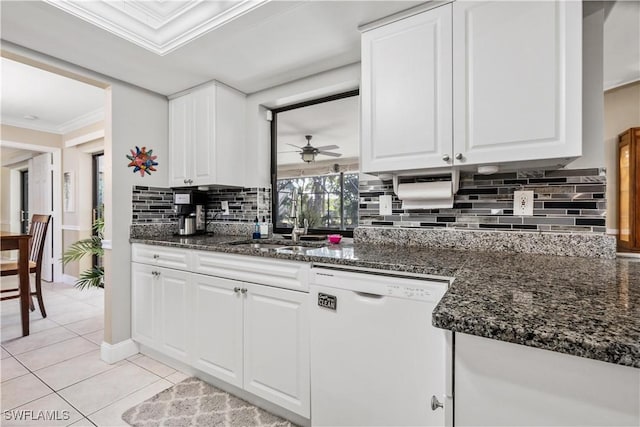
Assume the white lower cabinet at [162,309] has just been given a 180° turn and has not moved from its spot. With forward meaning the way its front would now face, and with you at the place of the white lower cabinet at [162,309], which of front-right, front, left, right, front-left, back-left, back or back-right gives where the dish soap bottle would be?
front-right

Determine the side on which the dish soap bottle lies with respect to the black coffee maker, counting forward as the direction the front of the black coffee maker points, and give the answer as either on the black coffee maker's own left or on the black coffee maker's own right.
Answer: on the black coffee maker's own left

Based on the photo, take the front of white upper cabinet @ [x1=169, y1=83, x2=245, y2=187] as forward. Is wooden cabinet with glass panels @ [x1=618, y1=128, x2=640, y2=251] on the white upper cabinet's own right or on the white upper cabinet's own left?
on the white upper cabinet's own left

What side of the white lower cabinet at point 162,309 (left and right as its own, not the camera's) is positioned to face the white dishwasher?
left

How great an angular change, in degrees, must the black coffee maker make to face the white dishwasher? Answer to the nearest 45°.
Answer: approximately 45° to its left

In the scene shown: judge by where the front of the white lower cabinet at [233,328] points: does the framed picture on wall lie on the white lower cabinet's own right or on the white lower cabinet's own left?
on the white lower cabinet's own right

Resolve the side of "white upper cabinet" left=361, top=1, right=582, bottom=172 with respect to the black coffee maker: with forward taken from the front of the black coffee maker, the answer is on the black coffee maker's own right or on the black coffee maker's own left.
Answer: on the black coffee maker's own left

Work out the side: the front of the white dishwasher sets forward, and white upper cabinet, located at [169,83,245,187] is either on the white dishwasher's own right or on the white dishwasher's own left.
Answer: on the white dishwasher's own right

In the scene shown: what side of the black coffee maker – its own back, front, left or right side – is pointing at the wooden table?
right

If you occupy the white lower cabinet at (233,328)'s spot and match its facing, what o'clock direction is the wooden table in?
The wooden table is roughly at 3 o'clock from the white lower cabinet.

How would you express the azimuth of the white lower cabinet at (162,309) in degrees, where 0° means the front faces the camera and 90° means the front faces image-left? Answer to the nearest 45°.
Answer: approximately 45°
